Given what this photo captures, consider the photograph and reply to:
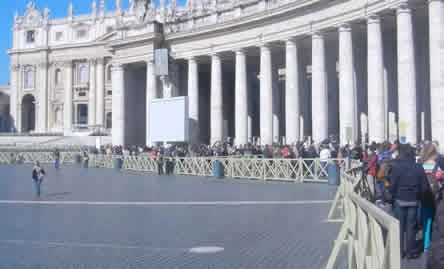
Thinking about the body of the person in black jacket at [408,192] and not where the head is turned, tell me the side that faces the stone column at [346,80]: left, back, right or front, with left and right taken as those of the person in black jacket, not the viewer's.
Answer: front

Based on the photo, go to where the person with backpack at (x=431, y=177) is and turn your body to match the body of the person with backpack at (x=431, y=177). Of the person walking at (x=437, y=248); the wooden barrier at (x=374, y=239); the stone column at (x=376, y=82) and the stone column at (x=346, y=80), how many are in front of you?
2

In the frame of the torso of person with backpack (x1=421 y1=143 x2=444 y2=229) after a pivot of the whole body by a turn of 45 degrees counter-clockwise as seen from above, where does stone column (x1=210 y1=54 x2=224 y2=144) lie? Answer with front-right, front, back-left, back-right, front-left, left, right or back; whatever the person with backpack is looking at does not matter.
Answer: front

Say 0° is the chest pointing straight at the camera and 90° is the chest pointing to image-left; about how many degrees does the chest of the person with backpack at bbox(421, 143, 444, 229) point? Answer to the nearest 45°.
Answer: approximately 180°

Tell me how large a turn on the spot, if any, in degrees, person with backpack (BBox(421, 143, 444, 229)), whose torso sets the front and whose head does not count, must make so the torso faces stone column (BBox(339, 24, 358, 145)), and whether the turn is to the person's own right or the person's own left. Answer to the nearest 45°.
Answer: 0° — they already face it

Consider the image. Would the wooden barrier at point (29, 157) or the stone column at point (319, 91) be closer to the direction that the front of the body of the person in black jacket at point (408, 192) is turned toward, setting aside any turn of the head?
the stone column

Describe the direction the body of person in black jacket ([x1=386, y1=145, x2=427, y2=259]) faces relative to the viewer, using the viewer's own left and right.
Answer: facing away from the viewer

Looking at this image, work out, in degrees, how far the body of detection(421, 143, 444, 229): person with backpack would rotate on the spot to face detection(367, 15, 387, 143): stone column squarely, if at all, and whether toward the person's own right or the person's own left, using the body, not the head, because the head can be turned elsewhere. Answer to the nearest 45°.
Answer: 0° — they already face it

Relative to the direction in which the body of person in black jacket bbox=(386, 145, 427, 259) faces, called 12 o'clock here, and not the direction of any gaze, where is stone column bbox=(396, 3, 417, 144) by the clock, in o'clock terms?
The stone column is roughly at 12 o'clock from the person in black jacket.

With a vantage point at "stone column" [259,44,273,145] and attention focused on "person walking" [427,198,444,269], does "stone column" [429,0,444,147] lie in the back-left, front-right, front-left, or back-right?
front-left

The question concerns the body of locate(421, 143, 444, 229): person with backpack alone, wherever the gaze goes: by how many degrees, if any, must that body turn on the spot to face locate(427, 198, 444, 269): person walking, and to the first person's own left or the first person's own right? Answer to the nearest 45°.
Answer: approximately 180°

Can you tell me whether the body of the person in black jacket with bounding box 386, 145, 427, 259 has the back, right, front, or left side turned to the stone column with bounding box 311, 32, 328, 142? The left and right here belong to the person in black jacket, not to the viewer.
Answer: front

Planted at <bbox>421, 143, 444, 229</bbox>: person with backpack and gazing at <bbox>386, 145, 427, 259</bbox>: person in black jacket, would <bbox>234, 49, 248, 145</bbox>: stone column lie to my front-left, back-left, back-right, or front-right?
back-right

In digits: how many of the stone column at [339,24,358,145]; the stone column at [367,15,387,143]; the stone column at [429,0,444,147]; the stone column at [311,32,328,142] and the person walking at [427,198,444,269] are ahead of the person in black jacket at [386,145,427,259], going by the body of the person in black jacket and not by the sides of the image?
4

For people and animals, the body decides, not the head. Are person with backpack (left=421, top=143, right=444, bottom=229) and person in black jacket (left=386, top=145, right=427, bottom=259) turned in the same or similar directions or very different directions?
same or similar directions

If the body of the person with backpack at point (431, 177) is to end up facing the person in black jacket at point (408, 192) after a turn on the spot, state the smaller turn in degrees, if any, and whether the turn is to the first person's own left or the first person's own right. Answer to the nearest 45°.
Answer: approximately 135° to the first person's own left

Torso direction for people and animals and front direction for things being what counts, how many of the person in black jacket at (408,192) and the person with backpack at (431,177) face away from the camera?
2
